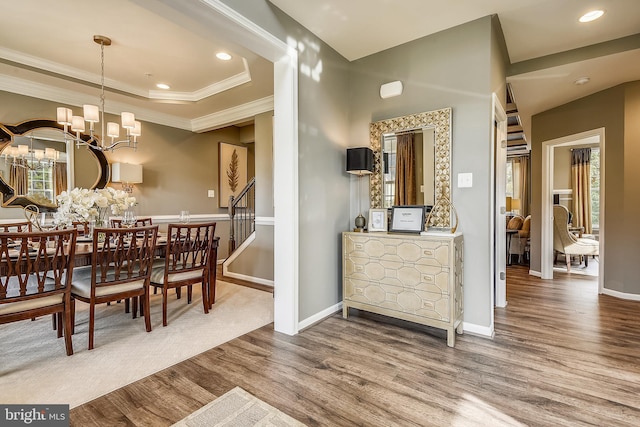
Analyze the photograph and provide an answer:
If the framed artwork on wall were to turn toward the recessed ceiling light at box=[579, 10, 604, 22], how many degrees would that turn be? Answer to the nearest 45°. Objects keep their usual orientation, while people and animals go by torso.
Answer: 0° — it already faces it

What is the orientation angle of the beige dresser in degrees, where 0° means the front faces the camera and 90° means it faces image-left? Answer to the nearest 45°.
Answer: approximately 45°

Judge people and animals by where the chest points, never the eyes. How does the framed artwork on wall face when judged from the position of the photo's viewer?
facing the viewer and to the right of the viewer

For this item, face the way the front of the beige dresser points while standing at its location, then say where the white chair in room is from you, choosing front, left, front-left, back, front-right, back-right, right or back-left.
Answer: back

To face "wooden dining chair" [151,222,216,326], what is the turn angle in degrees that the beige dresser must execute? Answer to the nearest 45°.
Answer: approximately 45° to its right

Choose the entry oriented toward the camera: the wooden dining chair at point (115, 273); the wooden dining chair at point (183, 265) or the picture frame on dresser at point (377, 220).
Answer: the picture frame on dresser

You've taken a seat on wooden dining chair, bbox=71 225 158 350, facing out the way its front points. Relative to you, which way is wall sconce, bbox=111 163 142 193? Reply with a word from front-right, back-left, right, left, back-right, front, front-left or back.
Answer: front-right

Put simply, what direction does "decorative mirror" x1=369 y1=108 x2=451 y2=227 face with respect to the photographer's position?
facing the viewer and to the left of the viewer

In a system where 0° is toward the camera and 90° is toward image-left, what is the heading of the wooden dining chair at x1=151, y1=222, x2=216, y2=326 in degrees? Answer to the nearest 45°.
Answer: approximately 135°

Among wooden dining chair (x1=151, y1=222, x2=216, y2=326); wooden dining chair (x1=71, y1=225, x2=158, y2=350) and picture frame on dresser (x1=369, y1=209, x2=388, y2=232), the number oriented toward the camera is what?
1

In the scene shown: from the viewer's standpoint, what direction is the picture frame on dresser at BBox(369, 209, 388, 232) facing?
toward the camera

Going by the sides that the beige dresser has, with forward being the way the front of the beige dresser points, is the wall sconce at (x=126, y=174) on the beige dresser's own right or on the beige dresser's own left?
on the beige dresser's own right

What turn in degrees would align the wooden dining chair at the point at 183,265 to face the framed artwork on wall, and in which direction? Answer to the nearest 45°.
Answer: approximately 45° to its right
